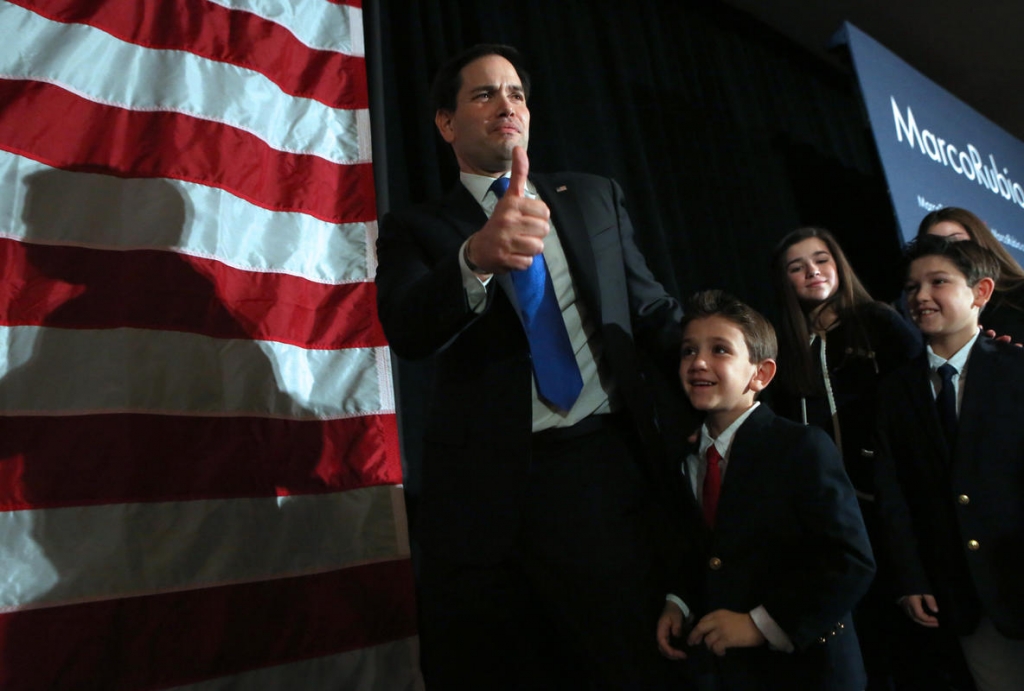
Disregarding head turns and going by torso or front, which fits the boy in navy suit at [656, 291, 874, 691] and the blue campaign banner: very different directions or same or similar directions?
same or similar directions

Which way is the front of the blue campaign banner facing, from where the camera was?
facing the viewer and to the left of the viewer

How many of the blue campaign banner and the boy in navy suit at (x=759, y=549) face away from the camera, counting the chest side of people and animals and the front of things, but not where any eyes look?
0

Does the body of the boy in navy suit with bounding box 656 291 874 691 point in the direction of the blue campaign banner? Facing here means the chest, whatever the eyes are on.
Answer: no

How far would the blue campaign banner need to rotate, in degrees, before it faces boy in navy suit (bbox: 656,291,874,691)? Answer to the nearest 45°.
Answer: approximately 45° to its left

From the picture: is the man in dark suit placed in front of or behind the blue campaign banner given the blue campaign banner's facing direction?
in front

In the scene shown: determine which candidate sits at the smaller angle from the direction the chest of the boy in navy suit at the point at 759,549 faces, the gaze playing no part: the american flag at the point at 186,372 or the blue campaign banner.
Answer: the american flag

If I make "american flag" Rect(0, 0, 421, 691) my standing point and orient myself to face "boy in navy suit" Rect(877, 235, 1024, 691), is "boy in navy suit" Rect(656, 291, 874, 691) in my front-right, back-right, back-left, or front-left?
front-right

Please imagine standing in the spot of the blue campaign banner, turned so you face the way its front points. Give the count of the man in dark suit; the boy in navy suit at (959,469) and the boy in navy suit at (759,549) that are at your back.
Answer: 0

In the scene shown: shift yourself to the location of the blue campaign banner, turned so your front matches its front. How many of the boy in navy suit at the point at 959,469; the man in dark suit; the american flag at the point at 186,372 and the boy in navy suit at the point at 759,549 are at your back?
0

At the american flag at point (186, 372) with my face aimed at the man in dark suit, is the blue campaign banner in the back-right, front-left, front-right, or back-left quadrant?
front-left

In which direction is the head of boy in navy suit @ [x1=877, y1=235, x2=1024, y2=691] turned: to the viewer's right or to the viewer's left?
to the viewer's left

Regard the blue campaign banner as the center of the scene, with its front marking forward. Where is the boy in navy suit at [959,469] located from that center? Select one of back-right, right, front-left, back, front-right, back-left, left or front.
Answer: front-left
